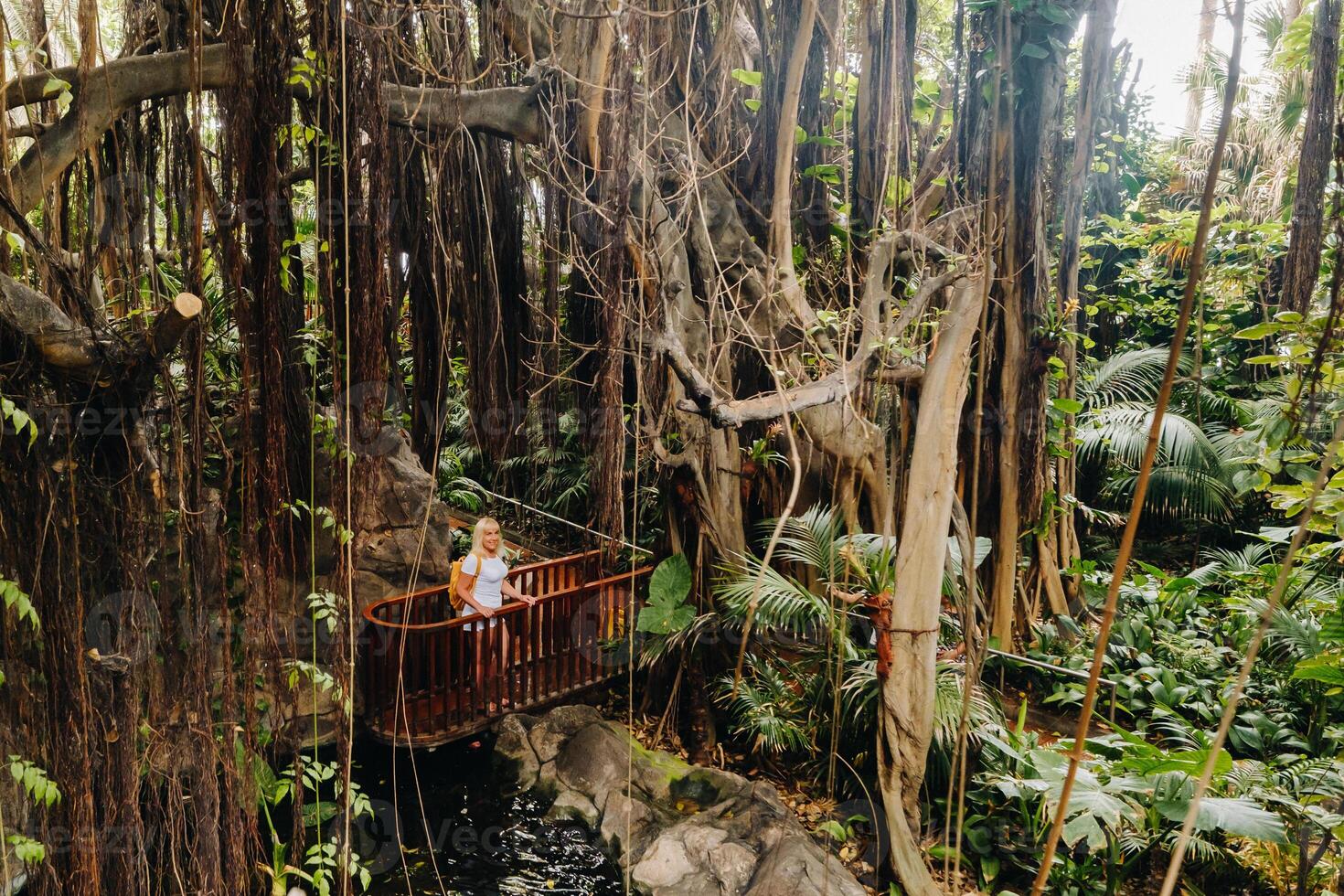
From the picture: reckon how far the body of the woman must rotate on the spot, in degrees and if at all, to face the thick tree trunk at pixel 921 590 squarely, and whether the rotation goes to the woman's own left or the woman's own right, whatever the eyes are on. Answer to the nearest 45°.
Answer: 0° — they already face it

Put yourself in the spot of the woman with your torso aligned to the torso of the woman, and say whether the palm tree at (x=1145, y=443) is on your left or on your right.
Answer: on your left

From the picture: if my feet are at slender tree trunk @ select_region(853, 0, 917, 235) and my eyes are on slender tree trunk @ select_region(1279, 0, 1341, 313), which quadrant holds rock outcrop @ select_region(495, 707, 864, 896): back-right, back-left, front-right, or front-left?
back-right

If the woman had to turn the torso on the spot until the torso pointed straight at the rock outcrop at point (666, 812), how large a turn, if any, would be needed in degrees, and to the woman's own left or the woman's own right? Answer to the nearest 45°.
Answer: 0° — they already face it

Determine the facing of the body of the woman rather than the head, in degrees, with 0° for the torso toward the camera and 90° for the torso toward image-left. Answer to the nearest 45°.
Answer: approximately 315°

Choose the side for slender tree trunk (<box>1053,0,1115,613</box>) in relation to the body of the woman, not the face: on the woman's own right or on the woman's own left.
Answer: on the woman's own left

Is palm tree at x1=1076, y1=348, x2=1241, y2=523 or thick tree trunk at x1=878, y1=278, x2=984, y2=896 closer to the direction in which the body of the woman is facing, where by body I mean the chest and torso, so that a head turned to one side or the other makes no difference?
the thick tree trunk
